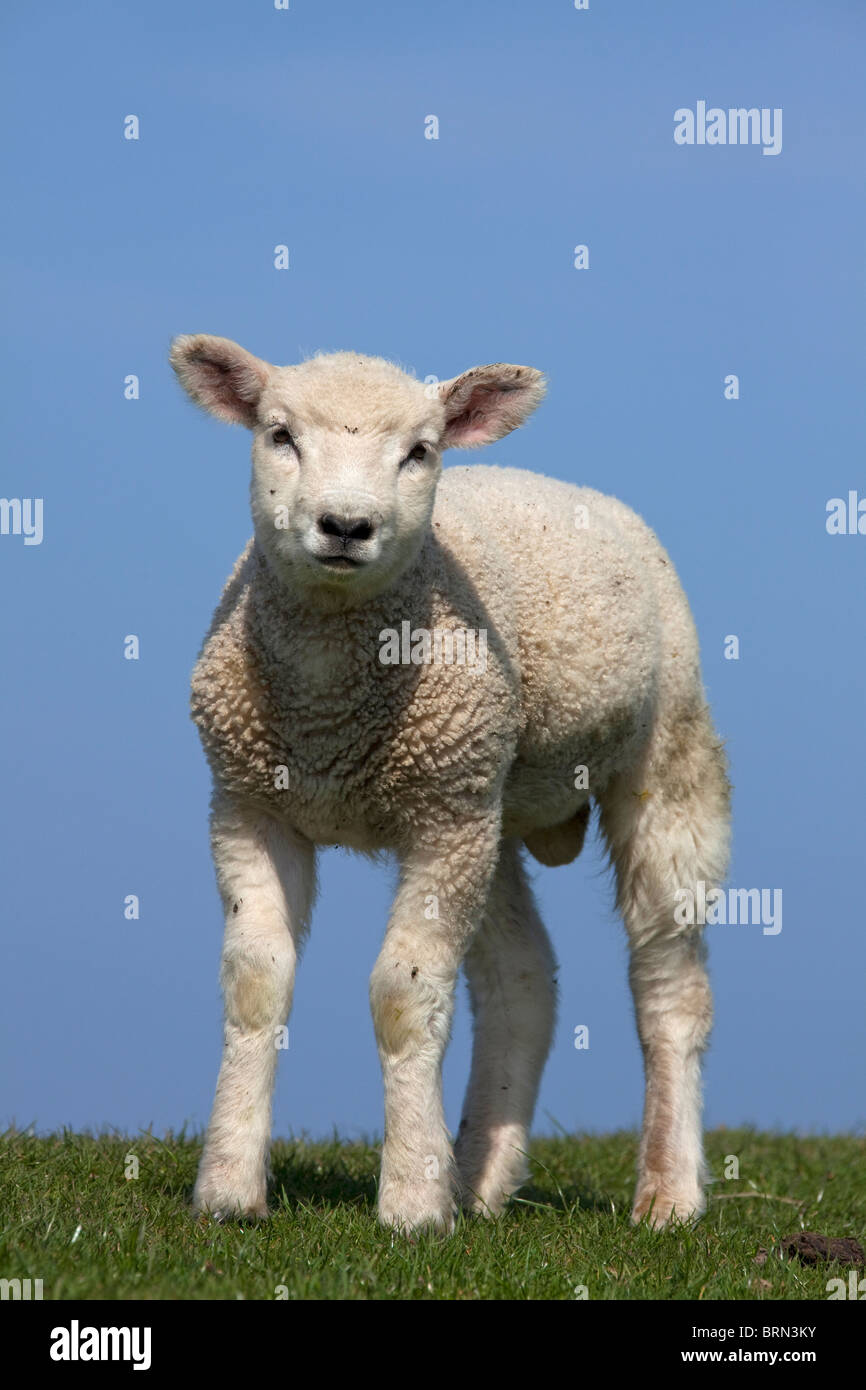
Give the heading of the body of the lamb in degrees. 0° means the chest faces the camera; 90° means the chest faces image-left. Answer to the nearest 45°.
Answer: approximately 45°
